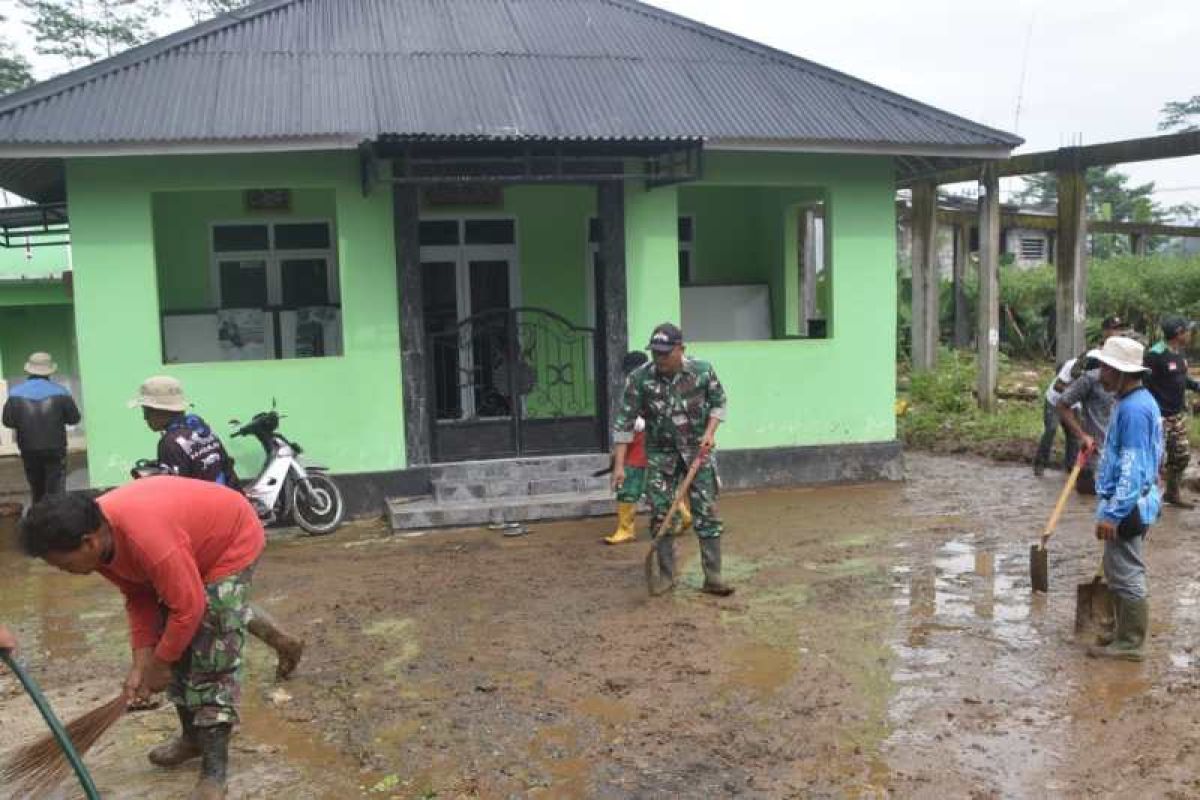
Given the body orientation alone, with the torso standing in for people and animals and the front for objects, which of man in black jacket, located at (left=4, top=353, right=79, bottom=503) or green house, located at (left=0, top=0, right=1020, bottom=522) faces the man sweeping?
the green house

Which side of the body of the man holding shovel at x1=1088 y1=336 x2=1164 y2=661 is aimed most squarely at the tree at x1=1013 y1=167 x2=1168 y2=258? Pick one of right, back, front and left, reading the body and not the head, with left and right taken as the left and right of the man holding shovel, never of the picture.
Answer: right

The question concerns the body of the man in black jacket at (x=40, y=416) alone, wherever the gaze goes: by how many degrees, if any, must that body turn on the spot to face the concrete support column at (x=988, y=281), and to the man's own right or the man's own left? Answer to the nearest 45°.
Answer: approximately 90° to the man's own right

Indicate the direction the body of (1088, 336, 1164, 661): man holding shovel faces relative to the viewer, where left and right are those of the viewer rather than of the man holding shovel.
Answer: facing to the left of the viewer

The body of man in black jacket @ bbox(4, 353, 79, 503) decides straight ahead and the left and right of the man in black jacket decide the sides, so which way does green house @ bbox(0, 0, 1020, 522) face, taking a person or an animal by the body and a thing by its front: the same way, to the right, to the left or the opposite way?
the opposite way

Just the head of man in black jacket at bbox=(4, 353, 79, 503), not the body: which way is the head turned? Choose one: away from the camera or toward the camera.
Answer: away from the camera

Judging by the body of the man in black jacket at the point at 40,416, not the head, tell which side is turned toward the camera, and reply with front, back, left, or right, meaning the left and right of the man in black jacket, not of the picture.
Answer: back

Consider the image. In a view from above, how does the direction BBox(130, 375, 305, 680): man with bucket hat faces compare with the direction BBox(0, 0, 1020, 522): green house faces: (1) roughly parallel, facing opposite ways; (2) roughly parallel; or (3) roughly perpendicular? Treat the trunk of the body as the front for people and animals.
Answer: roughly perpendicular
